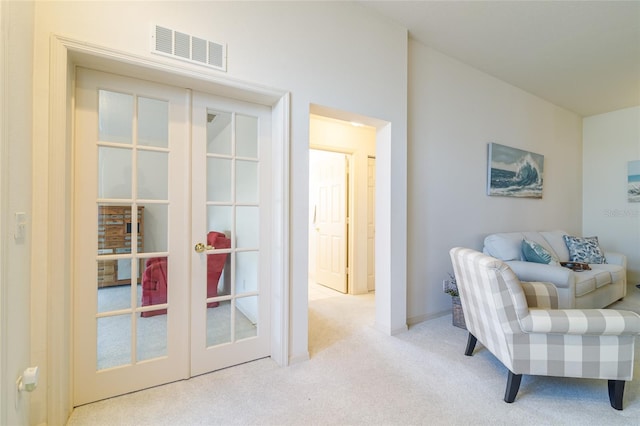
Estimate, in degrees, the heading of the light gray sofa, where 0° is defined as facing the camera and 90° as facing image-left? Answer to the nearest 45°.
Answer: approximately 315°

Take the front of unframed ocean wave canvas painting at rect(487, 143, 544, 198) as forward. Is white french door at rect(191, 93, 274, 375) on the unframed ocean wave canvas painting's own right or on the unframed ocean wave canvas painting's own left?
on the unframed ocean wave canvas painting's own right

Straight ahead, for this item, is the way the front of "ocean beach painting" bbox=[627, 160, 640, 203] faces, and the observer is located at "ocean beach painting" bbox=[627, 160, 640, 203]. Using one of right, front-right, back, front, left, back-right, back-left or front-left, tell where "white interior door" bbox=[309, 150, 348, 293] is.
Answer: front-right

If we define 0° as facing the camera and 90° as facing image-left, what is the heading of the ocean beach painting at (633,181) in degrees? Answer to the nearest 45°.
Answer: approximately 0°

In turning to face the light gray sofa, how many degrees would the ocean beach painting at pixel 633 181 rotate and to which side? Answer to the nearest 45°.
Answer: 0° — it already faces it

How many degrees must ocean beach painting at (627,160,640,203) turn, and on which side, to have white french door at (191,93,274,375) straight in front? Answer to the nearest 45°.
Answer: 0° — it already faces it

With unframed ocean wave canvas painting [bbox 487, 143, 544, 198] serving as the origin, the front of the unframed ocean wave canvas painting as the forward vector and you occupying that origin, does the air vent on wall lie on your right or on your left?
on your right
